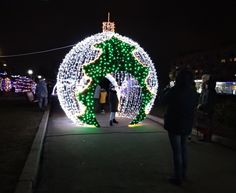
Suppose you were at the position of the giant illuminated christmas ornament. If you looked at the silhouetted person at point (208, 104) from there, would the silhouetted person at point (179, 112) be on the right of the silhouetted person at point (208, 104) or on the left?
right
